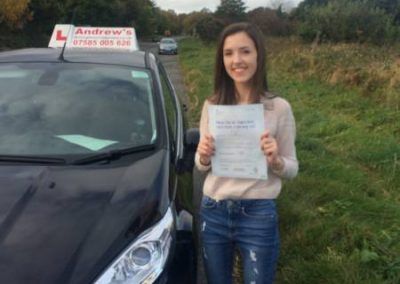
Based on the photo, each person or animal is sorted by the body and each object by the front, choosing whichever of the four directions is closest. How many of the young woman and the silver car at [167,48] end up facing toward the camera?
2

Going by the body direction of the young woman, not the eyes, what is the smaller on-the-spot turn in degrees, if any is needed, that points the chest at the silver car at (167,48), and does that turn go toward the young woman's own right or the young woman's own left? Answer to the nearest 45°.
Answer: approximately 180°

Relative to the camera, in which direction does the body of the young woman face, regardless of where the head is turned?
toward the camera

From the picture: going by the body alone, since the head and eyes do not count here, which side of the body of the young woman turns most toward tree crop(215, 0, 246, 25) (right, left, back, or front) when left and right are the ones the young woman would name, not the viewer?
back

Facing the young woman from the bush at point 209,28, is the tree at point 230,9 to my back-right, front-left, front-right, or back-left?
back-left

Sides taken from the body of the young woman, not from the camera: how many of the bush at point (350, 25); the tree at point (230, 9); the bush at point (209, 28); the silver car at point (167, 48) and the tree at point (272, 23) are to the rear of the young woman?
5

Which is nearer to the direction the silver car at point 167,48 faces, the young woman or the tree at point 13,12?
the young woman

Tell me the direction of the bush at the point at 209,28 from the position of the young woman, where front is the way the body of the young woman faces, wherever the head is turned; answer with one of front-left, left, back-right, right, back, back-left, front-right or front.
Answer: back

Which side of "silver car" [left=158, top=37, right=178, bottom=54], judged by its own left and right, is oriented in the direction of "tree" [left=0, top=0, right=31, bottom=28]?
right

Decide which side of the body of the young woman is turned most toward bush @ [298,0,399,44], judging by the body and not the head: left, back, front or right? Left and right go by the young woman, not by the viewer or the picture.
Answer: back

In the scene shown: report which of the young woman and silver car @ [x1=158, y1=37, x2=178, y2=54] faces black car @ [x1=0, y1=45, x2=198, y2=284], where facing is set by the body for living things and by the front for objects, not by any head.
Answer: silver car @ [x1=158, y1=37, x2=178, y2=54]

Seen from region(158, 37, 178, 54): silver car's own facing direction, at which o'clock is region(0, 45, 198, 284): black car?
region(0, 45, 198, 284): black car is roughly at 12 o'clock from region(158, 37, 178, 54): silver car.

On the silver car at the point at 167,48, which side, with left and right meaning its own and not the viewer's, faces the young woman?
front
